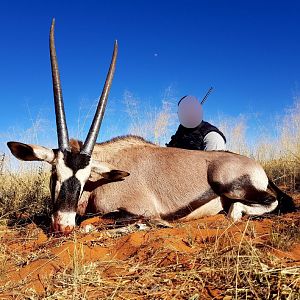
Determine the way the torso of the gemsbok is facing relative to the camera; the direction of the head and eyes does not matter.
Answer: to the viewer's left
